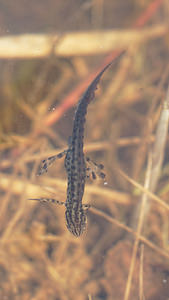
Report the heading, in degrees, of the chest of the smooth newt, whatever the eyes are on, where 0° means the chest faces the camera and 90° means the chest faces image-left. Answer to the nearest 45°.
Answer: approximately 0°
